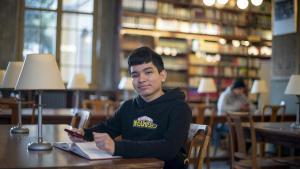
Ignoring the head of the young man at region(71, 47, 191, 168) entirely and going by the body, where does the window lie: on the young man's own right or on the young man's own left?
on the young man's own right

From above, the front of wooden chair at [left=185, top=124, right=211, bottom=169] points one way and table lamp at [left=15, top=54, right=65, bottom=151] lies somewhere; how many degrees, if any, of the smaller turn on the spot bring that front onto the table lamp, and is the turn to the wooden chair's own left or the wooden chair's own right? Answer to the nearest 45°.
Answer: approximately 45° to the wooden chair's own right

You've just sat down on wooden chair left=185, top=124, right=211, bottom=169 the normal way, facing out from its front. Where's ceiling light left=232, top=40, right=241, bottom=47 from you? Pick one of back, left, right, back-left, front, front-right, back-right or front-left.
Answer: back-right

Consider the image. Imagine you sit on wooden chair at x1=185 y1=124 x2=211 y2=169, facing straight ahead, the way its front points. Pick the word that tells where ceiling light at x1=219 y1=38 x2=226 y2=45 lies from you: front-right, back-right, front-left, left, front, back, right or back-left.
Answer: back-right

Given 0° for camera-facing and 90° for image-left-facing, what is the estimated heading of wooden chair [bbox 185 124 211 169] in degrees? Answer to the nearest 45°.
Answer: approximately 45°

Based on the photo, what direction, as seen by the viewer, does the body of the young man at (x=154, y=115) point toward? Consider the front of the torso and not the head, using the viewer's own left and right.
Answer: facing the viewer and to the left of the viewer

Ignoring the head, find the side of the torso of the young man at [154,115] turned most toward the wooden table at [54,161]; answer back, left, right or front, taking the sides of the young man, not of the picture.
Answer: front

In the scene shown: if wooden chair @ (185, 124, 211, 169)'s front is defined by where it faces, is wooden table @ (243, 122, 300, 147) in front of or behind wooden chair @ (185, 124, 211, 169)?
behind
